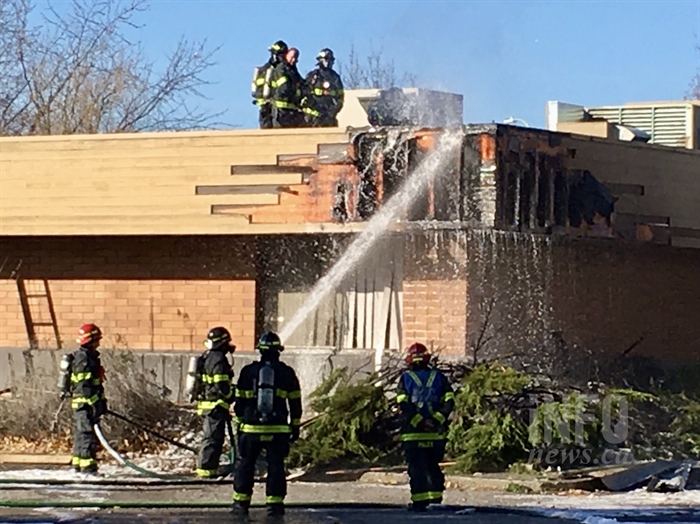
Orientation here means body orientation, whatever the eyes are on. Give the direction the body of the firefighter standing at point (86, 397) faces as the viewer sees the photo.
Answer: to the viewer's right

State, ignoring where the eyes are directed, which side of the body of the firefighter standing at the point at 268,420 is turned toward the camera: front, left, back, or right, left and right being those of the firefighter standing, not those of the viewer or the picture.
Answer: back

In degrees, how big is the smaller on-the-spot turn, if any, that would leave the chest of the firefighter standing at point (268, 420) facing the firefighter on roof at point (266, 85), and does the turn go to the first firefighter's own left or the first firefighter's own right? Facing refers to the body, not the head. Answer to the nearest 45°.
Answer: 0° — they already face them

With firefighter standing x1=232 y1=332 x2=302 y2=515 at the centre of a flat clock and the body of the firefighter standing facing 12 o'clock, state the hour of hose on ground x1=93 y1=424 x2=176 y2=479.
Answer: The hose on ground is roughly at 11 o'clock from the firefighter standing.

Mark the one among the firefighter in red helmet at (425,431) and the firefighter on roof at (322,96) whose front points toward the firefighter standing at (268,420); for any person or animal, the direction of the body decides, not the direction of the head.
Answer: the firefighter on roof

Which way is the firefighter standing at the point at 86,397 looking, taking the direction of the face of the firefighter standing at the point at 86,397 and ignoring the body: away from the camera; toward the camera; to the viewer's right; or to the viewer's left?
to the viewer's right

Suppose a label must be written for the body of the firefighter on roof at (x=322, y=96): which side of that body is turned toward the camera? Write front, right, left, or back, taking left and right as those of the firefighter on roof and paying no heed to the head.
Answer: front

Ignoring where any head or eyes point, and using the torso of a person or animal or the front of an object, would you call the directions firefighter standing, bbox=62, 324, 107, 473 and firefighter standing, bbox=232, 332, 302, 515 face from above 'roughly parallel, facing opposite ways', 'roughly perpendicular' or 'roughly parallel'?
roughly perpendicular

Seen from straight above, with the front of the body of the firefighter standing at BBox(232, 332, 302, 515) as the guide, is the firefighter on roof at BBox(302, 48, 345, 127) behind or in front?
in front
